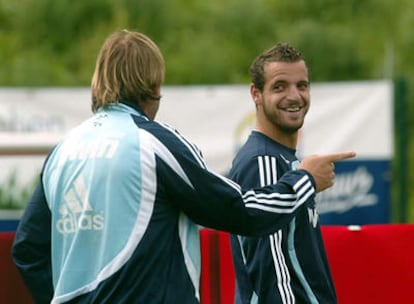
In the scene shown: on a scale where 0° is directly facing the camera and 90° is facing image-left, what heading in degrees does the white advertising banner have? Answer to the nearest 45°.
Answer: approximately 0°

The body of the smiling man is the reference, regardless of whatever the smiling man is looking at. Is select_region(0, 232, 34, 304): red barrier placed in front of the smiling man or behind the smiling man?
behind

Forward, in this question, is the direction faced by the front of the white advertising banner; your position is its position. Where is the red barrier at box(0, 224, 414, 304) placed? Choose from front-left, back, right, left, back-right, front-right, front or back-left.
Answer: front

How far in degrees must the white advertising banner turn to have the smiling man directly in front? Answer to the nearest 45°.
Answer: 0° — it already faces them
